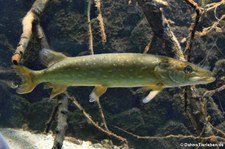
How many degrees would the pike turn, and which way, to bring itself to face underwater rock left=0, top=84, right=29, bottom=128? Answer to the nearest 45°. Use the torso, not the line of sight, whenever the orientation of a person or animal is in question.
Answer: approximately 135° to its left

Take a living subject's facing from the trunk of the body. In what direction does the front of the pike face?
to the viewer's right

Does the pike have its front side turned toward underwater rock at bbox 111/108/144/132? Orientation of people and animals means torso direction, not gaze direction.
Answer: no

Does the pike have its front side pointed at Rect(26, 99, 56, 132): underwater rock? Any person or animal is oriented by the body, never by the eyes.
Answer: no

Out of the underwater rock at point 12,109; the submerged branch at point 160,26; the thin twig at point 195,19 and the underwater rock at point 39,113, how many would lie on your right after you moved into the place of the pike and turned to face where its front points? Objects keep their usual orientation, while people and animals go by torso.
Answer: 0

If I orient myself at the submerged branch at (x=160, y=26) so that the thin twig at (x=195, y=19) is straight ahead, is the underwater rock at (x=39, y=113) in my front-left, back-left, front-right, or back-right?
back-right

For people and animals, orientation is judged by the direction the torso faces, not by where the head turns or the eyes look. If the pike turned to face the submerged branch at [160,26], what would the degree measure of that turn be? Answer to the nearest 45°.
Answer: approximately 90° to its left
